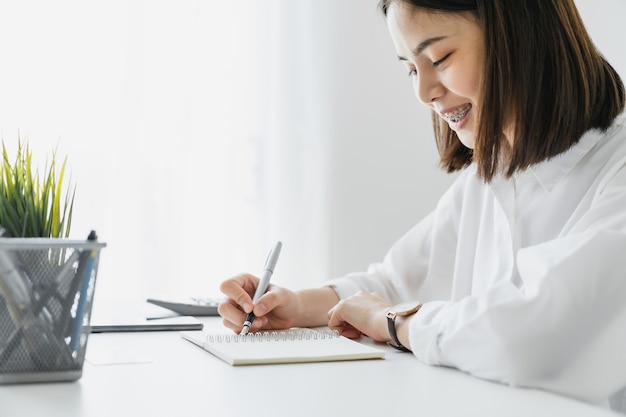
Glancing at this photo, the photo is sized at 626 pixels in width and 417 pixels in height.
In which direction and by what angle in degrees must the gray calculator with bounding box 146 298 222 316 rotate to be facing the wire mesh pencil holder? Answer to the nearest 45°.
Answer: approximately 90° to its right
